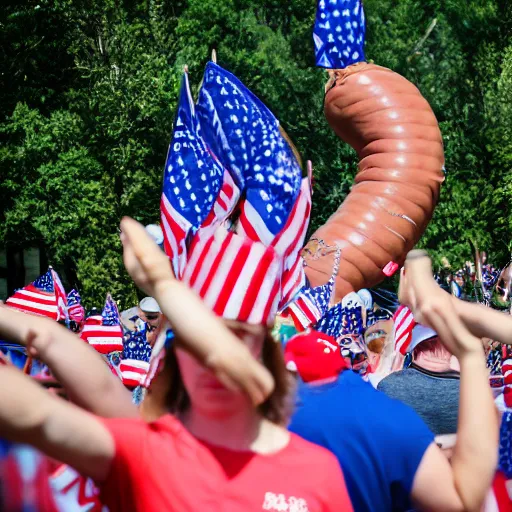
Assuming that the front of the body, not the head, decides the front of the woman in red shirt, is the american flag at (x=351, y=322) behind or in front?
behind

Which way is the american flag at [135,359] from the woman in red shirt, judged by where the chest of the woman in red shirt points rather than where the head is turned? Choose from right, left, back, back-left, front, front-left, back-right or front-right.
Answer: back

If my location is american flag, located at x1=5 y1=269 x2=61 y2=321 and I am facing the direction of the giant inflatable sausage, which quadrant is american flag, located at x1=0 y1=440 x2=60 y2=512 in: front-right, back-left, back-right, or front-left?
back-right

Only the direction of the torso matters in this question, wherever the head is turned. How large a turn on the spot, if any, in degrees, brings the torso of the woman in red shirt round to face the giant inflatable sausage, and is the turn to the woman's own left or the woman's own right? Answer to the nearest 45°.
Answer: approximately 180°

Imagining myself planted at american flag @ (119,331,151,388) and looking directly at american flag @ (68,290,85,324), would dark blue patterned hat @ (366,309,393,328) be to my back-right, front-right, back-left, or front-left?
front-right

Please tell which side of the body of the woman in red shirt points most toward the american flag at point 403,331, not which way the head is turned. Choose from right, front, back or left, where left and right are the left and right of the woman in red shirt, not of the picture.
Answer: back

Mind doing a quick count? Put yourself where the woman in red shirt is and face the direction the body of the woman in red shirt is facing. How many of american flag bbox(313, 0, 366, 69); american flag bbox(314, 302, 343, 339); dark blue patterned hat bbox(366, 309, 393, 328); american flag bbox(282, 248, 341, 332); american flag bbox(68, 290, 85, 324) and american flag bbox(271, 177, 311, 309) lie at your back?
6

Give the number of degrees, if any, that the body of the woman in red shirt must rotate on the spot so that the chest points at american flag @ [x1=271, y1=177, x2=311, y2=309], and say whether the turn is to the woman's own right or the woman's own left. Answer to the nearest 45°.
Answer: approximately 180°

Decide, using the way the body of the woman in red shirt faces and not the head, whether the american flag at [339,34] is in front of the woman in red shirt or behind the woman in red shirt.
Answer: behind

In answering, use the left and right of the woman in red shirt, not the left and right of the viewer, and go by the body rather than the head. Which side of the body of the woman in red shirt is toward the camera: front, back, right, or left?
front

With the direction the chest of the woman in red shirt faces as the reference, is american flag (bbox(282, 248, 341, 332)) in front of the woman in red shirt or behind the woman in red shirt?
behind

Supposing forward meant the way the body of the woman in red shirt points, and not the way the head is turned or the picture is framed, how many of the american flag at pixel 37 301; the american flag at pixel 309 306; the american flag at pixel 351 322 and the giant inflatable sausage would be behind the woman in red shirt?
4

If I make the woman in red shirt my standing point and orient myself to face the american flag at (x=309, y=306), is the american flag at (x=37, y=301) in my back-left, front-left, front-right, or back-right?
front-left

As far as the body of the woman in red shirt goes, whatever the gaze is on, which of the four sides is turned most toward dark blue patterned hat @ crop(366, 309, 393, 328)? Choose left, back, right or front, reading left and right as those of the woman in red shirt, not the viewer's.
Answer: back
